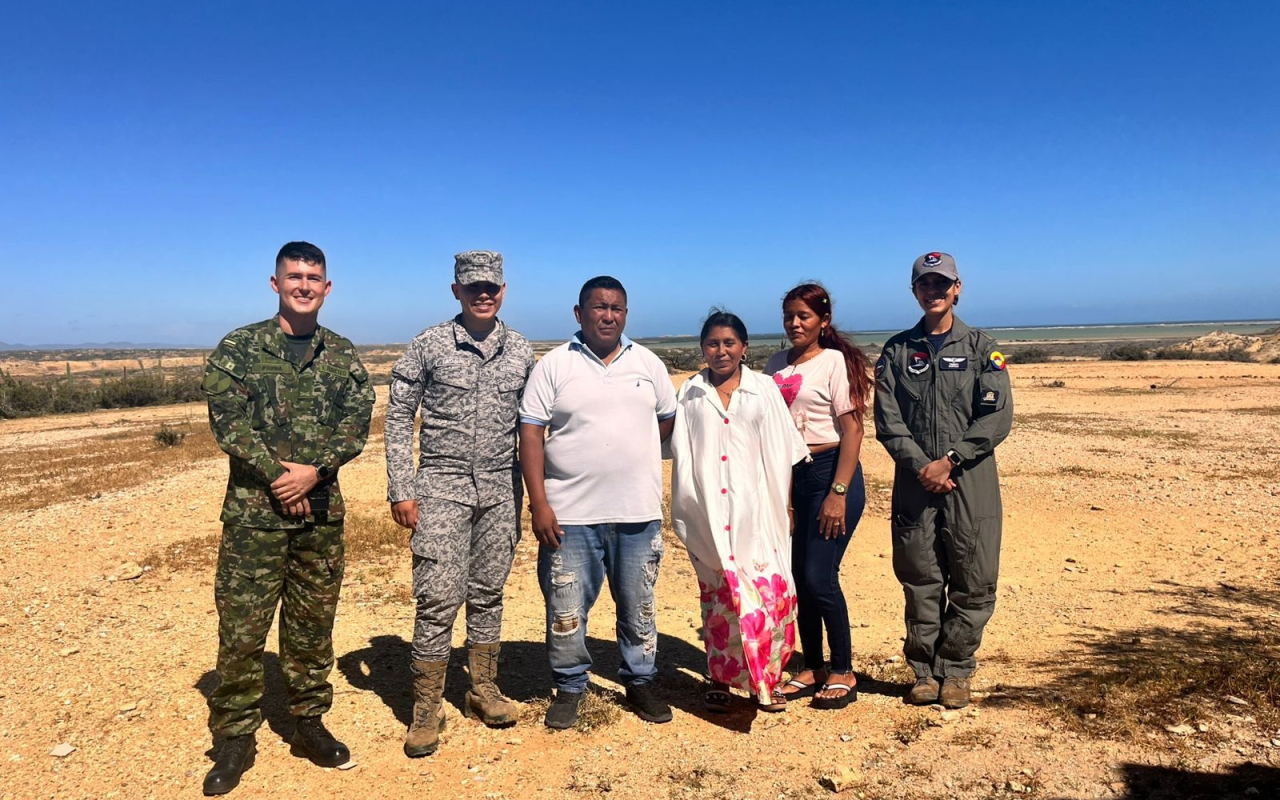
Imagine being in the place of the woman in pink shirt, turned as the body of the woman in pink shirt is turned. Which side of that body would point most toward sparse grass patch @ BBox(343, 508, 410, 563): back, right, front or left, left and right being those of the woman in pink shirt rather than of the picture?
right

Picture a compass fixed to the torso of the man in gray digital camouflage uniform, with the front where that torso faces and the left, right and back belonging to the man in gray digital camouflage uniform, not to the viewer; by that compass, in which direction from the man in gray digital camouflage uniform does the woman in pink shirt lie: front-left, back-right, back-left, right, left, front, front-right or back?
left

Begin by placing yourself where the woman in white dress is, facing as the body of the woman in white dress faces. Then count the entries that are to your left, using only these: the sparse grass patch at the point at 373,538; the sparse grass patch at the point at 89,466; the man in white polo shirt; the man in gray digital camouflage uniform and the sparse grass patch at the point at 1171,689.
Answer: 1

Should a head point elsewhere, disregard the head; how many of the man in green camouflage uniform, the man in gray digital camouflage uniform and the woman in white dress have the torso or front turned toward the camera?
3

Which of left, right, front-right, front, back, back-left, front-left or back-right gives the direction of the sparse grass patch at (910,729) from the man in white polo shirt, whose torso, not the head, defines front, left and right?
left

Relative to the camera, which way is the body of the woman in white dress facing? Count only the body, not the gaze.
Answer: toward the camera

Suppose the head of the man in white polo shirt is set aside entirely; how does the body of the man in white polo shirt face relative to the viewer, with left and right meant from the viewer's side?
facing the viewer

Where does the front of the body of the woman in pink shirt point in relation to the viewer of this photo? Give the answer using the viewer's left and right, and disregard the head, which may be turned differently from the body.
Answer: facing the viewer and to the left of the viewer

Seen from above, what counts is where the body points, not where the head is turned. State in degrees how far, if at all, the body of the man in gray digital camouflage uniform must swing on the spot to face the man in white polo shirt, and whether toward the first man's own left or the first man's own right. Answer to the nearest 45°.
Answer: approximately 90° to the first man's own left
